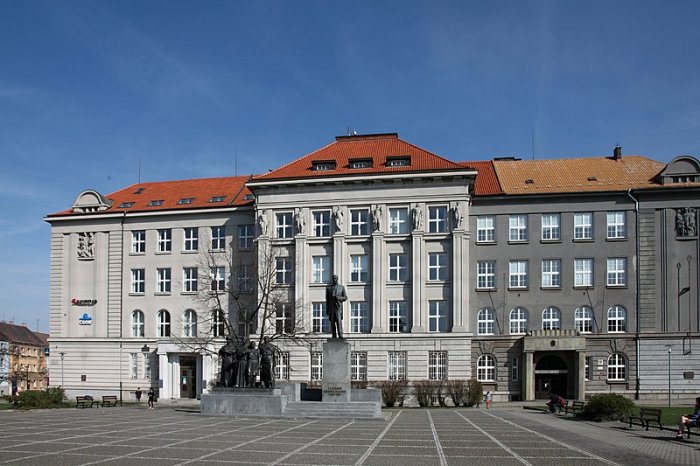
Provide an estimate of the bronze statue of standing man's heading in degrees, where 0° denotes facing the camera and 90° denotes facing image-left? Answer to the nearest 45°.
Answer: approximately 0°

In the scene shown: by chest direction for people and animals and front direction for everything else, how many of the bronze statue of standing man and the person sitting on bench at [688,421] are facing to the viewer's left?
1

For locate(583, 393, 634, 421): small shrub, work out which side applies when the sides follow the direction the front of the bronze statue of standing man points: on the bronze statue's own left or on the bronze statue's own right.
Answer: on the bronze statue's own left

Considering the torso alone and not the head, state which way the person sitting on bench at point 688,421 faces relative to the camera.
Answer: to the viewer's left

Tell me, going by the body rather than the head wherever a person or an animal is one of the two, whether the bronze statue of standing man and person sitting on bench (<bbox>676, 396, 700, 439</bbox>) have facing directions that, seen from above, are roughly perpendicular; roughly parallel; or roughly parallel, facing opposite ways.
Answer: roughly perpendicular

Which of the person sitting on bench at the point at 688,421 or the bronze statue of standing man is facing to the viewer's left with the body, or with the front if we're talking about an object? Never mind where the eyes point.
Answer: the person sitting on bench
